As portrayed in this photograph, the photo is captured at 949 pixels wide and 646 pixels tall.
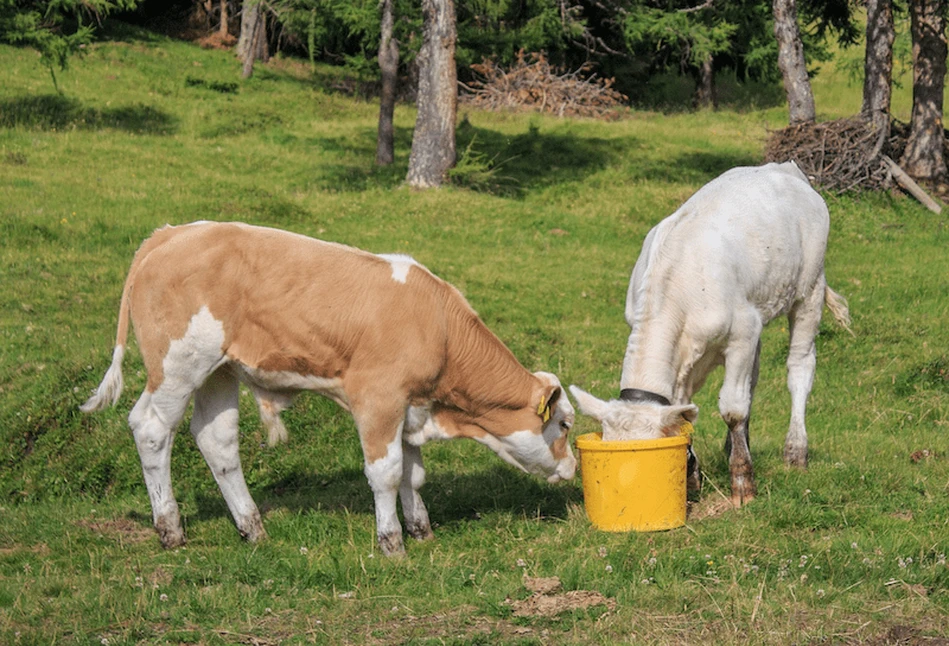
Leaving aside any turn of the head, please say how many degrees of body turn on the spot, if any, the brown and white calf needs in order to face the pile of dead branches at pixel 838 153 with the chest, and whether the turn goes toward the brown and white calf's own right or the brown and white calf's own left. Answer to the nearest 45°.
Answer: approximately 45° to the brown and white calf's own left

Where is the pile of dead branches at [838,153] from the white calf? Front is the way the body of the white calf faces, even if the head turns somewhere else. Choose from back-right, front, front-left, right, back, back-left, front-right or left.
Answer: back-right

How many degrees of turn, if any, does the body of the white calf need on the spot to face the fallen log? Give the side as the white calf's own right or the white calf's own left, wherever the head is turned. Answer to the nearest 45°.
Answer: approximately 135° to the white calf's own right

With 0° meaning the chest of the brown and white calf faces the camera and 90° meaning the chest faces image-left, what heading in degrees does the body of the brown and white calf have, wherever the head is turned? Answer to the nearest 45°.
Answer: approximately 270°

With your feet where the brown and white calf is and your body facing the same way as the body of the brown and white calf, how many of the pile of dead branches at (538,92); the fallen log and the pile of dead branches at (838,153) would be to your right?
0

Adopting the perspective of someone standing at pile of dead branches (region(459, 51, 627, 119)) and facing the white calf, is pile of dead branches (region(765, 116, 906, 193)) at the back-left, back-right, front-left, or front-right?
front-left

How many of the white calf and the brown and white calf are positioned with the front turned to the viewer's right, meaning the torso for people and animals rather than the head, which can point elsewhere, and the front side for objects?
1

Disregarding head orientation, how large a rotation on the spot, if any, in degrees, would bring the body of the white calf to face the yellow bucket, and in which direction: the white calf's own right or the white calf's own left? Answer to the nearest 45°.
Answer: approximately 45° to the white calf's own left

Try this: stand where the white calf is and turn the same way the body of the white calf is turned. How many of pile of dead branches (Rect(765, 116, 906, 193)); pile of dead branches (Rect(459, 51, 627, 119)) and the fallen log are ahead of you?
0

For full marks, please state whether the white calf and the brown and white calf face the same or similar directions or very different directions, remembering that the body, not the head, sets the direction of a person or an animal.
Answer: very different directions

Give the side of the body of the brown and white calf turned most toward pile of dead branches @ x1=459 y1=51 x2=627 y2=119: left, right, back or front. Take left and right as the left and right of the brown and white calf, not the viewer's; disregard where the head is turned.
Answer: left

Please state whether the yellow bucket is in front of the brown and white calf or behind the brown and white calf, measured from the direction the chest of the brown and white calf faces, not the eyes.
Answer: in front

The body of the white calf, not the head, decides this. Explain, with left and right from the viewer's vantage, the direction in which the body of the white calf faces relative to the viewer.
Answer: facing the viewer and to the left of the viewer

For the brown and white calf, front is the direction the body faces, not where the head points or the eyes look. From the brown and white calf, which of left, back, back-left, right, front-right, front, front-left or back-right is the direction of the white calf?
front

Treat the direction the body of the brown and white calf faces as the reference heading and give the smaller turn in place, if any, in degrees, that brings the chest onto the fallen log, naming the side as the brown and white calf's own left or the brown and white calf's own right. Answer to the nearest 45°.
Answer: approximately 45° to the brown and white calf's own left
